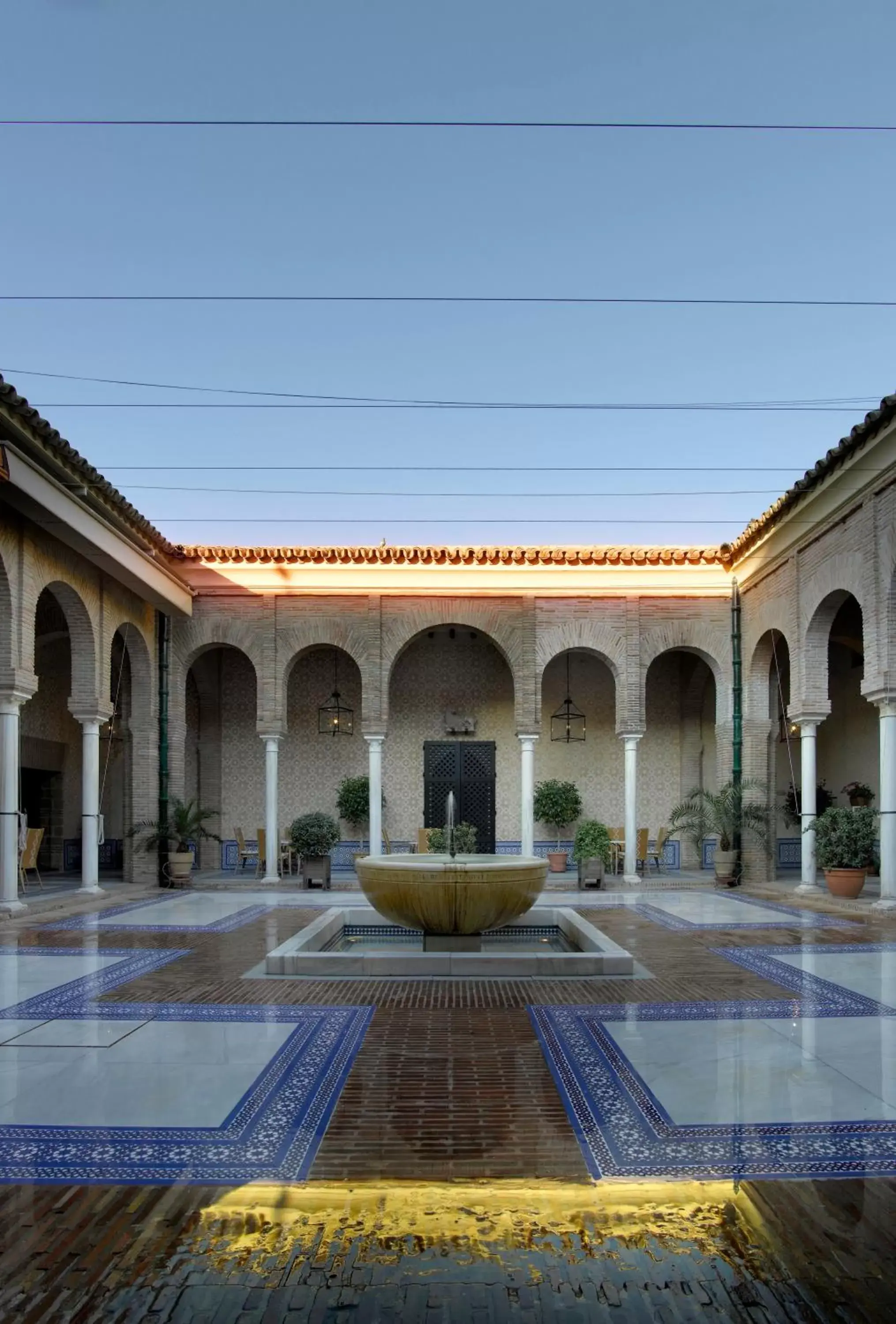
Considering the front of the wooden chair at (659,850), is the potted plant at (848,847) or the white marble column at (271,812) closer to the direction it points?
the white marble column

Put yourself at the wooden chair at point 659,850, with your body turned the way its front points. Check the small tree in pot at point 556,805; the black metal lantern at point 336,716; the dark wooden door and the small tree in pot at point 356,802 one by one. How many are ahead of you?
4

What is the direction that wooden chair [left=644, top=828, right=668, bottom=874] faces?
to the viewer's left

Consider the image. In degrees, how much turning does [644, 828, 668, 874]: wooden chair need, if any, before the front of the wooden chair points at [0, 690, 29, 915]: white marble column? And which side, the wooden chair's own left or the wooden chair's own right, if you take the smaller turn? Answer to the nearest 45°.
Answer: approximately 45° to the wooden chair's own left

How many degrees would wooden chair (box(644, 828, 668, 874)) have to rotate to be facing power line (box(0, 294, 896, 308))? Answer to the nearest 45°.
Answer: approximately 90° to its left

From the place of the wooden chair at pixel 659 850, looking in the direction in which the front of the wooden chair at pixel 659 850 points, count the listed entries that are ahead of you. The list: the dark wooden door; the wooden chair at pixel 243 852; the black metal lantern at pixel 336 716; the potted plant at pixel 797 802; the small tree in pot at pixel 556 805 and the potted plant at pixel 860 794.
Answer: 4

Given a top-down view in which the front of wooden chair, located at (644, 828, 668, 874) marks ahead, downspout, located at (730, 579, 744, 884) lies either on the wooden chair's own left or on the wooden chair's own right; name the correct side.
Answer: on the wooden chair's own left

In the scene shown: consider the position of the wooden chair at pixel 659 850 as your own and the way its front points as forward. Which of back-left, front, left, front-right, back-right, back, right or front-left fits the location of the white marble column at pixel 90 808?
front-left

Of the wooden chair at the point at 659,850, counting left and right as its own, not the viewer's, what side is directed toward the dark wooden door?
front

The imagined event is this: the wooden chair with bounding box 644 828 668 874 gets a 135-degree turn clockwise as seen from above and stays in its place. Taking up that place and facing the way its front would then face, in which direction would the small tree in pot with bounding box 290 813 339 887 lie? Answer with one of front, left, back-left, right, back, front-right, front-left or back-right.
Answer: back

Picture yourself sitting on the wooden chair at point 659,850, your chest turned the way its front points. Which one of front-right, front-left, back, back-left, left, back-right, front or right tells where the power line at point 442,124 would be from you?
left

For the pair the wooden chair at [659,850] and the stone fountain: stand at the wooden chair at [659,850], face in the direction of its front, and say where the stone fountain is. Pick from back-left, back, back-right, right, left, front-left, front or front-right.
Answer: left

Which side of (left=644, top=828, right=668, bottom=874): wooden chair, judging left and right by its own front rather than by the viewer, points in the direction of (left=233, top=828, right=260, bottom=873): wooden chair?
front
